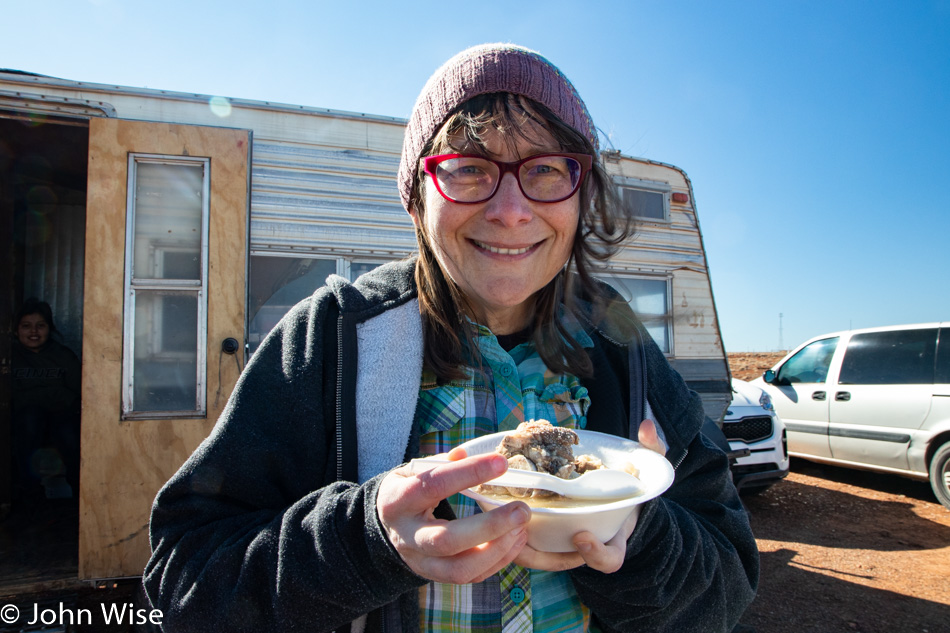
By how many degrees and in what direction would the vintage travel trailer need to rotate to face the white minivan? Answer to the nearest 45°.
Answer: approximately 45° to its right

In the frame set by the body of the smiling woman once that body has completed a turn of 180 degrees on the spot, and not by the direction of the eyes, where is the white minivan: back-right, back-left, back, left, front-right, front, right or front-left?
front-right

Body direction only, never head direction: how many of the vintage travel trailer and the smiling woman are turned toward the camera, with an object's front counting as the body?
1

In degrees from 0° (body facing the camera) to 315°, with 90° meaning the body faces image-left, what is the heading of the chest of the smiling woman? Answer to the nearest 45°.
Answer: approximately 0°

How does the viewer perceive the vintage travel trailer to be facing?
facing away from the viewer and to the right of the viewer
